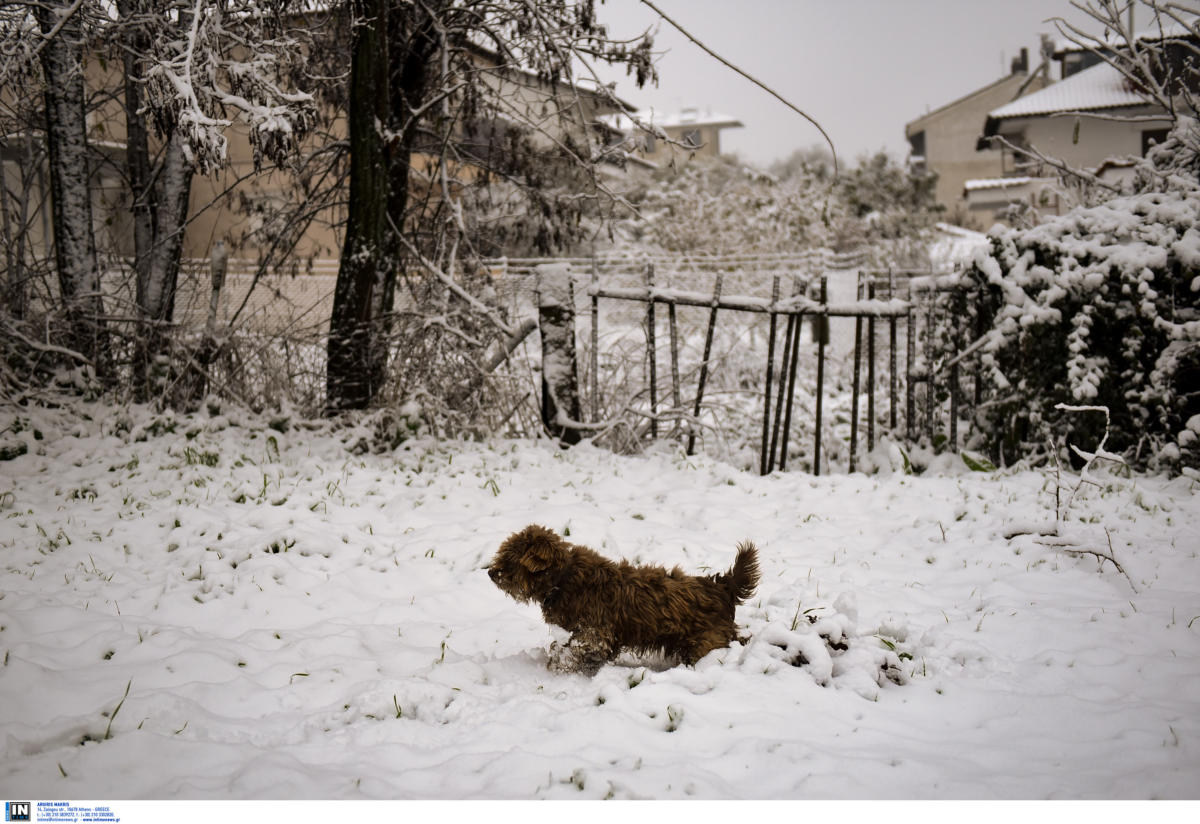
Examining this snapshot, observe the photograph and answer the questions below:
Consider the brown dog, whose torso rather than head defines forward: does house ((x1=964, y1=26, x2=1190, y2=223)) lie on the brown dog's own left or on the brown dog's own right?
on the brown dog's own right

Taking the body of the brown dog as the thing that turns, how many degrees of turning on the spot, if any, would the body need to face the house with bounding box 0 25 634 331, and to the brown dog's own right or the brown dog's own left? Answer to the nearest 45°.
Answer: approximately 45° to the brown dog's own right

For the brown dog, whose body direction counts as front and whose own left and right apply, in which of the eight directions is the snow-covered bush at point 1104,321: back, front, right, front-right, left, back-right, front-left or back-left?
back-right

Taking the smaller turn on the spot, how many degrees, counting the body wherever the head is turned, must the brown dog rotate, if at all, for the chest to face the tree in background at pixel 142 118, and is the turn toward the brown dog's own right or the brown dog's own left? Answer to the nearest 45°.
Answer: approximately 45° to the brown dog's own right

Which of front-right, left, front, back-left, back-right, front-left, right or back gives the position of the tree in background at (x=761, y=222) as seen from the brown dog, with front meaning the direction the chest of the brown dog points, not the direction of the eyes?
right

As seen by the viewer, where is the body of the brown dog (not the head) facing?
to the viewer's left

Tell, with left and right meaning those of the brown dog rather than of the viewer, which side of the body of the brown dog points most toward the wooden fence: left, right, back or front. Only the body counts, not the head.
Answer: right

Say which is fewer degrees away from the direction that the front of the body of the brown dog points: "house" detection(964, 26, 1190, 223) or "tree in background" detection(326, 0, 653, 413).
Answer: the tree in background
